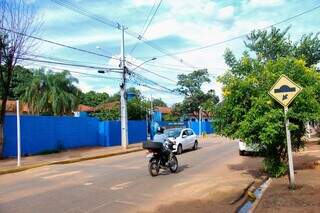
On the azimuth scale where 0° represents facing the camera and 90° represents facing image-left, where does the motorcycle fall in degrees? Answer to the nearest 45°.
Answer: approximately 225°

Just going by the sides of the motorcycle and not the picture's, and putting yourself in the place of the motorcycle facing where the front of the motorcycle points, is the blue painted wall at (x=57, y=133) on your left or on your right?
on your left

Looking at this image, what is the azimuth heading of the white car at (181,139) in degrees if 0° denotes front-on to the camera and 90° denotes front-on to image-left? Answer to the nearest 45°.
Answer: approximately 45°

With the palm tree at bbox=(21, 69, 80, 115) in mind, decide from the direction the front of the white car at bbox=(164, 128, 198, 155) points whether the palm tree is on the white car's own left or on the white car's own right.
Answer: on the white car's own right

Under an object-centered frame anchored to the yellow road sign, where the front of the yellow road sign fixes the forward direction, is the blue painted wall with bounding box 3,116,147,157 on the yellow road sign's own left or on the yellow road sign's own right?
on the yellow road sign's own right

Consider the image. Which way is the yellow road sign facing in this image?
toward the camera

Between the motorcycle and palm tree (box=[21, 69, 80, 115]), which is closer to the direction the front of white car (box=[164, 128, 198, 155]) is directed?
the motorcycle

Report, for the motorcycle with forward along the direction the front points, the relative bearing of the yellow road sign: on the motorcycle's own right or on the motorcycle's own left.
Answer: on the motorcycle's own right

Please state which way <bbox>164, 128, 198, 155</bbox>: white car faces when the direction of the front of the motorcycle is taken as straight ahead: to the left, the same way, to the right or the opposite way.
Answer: the opposite way

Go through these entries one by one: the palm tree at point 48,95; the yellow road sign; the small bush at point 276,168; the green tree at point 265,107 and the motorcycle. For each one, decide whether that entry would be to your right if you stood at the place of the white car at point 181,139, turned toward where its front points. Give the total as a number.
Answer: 1

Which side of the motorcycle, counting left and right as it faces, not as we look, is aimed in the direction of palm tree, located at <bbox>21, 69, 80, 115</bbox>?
left

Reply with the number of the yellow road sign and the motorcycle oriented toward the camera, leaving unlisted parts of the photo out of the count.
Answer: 1
